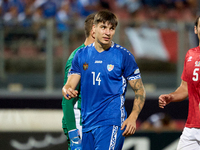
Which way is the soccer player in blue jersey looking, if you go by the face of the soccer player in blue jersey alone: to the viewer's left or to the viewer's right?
to the viewer's right

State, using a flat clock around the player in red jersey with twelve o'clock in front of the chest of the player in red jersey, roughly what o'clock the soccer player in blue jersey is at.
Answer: The soccer player in blue jersey is roughly at 2 o'clock from the player in red jersey.

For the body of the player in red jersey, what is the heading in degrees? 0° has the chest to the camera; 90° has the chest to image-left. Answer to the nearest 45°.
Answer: approximately 0°
